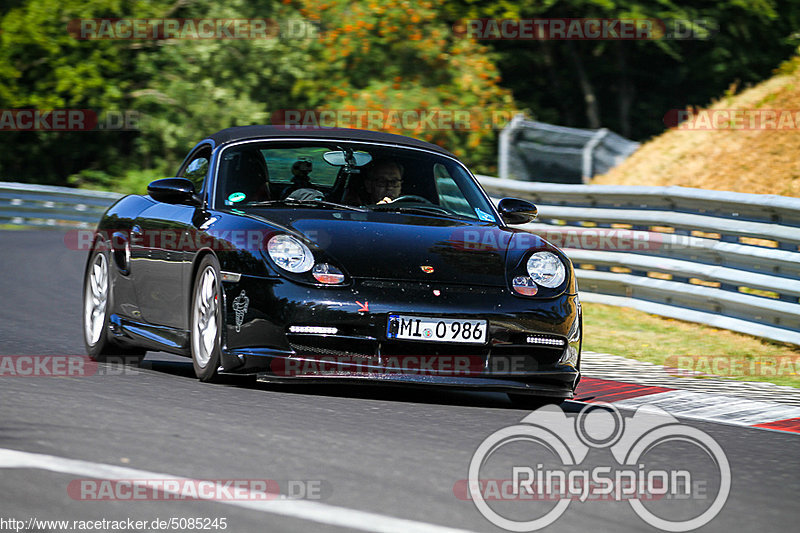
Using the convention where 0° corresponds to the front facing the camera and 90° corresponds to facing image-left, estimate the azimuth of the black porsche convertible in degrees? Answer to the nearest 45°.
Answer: approximately 315°

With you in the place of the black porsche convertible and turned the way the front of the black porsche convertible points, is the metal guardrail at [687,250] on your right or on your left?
on your left

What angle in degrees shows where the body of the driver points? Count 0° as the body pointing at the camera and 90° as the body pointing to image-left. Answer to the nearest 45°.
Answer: approximately 315°
